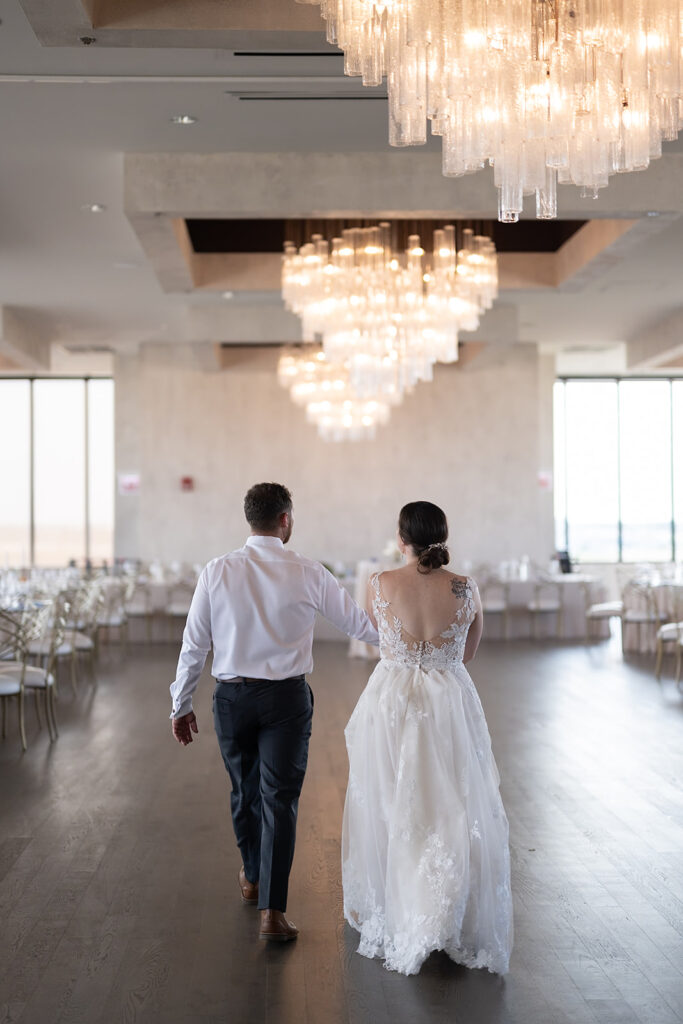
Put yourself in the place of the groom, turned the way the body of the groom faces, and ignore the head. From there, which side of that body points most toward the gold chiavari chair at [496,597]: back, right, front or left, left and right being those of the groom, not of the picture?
front

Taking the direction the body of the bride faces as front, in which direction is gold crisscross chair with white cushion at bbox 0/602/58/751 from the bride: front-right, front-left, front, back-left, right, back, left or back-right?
front-left

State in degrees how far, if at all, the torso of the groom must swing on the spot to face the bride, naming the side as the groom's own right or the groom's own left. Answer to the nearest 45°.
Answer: approximately 90° to the groom's own right

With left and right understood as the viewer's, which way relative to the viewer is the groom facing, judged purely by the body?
facing away from the viewer

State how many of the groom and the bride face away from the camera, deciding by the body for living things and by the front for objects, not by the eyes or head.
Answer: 2

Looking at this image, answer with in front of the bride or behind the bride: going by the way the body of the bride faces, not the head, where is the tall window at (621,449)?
in front

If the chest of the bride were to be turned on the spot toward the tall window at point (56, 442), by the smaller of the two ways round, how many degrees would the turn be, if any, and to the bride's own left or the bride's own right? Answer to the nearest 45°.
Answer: approximately 45° to the bride's own left

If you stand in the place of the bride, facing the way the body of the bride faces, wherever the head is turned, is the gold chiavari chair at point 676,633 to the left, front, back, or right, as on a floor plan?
front

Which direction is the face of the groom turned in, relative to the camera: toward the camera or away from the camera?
away from the camera

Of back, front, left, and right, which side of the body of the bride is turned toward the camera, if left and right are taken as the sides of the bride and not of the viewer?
back
